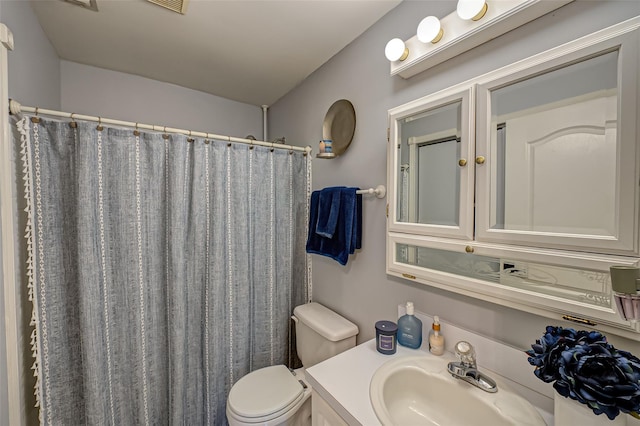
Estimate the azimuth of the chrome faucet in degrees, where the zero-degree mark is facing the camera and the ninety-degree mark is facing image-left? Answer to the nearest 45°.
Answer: approximately 45°

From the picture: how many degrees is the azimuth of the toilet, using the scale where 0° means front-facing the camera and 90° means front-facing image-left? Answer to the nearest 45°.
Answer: approximately 45°

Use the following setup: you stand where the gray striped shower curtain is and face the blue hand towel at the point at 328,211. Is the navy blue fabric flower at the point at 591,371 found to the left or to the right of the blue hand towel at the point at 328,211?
right

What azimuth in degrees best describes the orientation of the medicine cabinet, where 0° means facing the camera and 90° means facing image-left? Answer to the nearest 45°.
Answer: approximately 45°

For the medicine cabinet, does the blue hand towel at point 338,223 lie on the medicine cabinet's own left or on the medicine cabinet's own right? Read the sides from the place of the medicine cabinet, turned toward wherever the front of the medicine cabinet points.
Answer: on the medicine cabinet's own right

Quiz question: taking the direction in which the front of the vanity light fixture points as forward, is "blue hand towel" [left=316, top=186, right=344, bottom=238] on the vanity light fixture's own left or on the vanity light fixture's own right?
on the vanity light fixture's own right
